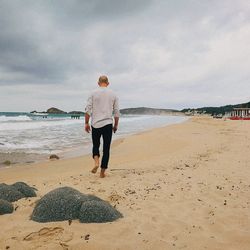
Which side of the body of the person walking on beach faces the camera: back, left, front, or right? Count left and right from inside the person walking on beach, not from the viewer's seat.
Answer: back

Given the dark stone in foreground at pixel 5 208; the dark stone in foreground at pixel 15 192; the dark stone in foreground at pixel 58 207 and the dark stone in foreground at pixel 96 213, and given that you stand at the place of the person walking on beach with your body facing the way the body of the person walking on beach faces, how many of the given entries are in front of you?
0

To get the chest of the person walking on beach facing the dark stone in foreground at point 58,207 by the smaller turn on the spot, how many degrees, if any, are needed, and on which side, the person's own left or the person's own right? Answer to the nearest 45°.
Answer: approximately 180°

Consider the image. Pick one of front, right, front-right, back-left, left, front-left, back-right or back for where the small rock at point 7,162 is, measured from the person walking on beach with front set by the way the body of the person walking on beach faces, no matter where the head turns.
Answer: front-left

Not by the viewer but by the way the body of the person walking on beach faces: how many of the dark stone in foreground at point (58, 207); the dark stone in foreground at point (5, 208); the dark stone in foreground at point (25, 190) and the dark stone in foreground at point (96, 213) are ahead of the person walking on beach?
0

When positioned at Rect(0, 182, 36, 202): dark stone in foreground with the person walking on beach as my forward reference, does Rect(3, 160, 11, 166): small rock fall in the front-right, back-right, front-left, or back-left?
front-left

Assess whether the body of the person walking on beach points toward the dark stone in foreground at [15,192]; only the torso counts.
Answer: no

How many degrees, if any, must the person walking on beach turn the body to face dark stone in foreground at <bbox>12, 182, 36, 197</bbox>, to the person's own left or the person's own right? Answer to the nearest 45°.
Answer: approximately 135° to the person's own left

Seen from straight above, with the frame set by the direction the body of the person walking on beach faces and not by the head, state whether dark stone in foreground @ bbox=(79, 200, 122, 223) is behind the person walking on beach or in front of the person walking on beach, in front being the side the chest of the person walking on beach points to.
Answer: behind

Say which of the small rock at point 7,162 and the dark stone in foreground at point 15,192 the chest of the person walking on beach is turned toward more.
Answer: the small rock

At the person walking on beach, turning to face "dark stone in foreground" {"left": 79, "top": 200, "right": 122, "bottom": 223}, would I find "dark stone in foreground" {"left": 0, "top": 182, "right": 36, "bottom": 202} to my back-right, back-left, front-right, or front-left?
front-right
